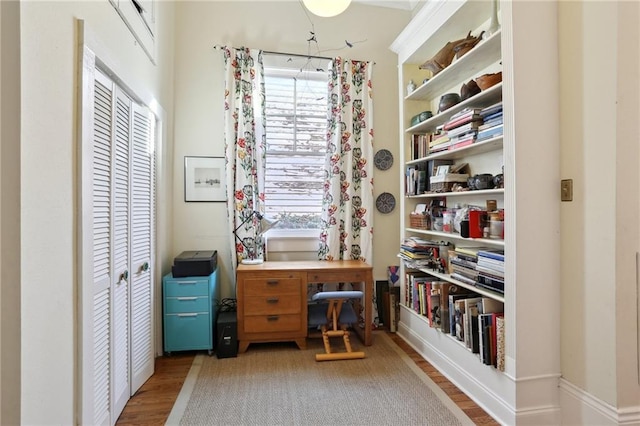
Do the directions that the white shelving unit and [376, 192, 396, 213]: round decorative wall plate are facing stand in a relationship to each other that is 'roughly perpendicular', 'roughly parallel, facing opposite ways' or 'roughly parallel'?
roughly perpendicular

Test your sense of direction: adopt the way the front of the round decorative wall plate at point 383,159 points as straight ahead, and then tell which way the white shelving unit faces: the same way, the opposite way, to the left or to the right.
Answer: to the right

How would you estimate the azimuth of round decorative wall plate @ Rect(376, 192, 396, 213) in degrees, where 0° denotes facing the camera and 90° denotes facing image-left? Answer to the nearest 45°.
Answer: approximately 0°

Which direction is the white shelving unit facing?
to the viewer's left

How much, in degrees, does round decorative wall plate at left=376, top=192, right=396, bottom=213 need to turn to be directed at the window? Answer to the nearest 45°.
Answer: approximately 90° to its right

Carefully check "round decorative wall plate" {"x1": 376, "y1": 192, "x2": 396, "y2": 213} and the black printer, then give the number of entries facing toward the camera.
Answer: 2

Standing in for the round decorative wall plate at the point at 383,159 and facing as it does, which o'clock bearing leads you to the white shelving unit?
The white shelving unit is roughly at 11 o'clock from the round decorative wall plate.

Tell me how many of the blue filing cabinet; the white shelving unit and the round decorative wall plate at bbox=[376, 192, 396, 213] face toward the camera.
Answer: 2

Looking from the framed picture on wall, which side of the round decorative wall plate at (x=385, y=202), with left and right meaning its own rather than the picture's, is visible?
right
